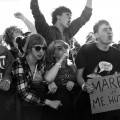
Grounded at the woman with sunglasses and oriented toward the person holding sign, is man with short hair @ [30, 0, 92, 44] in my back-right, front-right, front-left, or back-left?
front-left

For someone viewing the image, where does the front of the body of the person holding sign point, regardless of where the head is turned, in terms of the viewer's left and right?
facing the viewer and to the right of the viewer

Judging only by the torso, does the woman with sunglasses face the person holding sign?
no

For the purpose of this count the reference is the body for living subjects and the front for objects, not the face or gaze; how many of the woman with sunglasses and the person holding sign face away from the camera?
0

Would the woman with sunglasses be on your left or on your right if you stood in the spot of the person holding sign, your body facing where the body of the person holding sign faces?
on your right

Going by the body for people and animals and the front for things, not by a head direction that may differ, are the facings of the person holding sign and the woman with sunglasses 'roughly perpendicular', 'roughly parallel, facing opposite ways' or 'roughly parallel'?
roughly parallel

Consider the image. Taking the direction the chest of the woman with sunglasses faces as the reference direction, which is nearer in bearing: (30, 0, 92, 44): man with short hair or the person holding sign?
the person holding sign

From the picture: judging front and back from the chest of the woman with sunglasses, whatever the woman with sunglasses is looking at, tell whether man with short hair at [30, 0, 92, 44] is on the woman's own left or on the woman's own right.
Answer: on the woman's own left

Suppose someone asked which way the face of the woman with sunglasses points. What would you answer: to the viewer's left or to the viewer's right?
to the viewer's right

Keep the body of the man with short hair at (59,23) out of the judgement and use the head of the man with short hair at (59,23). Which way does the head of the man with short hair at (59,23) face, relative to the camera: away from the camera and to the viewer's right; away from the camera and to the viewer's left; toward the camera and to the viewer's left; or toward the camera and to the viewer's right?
toward the camera and to the viewer's right
